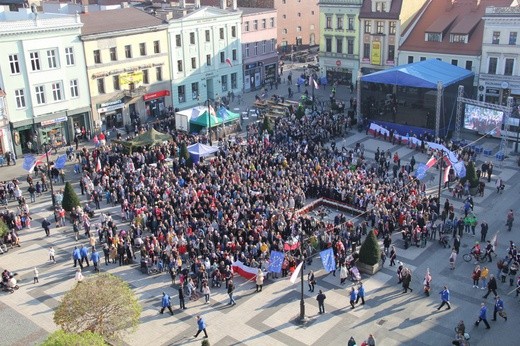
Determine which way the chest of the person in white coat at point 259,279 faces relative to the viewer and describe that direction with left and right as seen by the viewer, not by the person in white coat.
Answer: facing away from the viewer

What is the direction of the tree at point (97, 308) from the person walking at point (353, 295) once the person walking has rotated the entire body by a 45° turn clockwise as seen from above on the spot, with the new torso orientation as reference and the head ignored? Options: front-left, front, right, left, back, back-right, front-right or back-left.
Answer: left

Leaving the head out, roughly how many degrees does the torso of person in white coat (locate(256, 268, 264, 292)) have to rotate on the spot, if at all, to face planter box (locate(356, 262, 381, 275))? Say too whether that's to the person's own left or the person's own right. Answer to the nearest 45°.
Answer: approximately 90° to the person's own right

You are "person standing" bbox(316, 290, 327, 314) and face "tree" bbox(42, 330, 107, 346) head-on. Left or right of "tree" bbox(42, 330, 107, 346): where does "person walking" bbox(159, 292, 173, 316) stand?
right

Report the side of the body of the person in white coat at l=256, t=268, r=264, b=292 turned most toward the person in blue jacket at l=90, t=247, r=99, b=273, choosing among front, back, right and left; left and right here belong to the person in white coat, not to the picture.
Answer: left

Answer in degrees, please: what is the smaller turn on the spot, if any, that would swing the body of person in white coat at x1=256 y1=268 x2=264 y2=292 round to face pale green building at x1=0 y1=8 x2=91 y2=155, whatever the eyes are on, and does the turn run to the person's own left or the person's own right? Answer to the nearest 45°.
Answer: approximately 45° to the person's own left

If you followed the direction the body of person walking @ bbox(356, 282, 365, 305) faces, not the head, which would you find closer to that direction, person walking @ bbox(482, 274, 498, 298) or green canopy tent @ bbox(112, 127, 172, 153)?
the green canopy tent

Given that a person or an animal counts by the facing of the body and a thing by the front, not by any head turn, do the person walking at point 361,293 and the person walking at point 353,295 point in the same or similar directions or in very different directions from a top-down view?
same or similar directions
